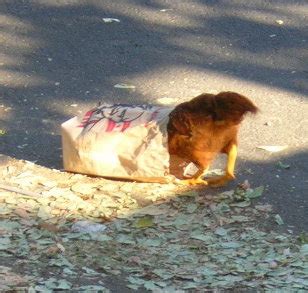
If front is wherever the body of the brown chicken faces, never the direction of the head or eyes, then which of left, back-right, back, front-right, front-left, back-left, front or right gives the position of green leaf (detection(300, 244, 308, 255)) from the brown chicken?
back-left

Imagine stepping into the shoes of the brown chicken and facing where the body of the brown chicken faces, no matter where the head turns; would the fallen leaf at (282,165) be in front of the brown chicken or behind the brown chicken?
behind

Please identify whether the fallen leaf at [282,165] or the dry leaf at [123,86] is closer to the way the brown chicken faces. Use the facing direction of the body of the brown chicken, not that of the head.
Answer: the dry leaf

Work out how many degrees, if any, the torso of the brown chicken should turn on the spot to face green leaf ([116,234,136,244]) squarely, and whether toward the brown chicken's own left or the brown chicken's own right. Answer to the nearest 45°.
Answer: approximately 45° to the brown chicken's own left

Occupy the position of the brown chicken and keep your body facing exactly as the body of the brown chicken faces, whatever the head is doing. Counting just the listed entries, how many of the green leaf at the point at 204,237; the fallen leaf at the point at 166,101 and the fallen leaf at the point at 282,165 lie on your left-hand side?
1

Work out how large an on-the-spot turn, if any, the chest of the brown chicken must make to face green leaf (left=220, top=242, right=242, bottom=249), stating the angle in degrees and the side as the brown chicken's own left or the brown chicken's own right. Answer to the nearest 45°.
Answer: approximately 90° to the brown chicken's own left

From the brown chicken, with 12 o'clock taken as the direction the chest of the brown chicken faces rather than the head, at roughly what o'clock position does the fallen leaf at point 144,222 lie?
The fallen leaf is roughly at 10 o'clock from the brown chicken.

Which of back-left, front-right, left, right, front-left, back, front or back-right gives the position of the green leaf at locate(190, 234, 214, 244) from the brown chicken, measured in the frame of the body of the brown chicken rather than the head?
left

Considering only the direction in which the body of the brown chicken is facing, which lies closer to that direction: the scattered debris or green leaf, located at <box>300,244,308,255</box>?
the scattered debris

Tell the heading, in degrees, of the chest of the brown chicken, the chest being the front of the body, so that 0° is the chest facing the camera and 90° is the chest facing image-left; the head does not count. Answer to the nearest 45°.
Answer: approximately 90°

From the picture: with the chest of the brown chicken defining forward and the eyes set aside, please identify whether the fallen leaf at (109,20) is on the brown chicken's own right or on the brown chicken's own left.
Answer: on the brown chicken's own right

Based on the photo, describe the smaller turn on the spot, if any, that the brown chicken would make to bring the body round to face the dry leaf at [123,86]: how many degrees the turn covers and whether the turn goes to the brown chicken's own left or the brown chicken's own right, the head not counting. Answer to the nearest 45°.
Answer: approximately 45° to the brown chicken's own right

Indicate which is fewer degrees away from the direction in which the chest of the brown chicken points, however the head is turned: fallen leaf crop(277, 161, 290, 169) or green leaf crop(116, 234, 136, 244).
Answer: the green leaf

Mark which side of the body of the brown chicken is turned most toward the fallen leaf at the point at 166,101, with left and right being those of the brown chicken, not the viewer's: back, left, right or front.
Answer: right
